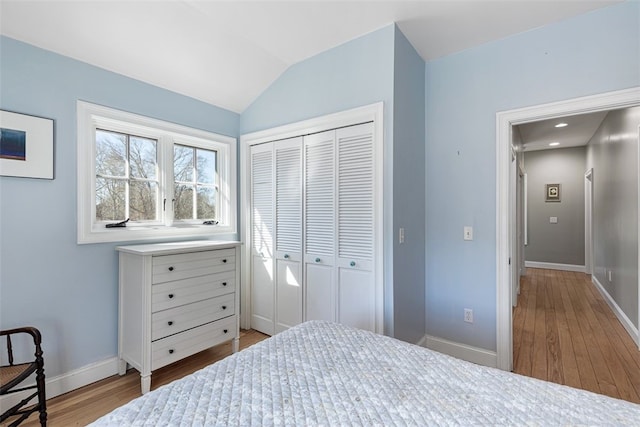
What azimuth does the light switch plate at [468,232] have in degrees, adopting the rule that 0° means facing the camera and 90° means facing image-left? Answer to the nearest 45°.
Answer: approximately 0°

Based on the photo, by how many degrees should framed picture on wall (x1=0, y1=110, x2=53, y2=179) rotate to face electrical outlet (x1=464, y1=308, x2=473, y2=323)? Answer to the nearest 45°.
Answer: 0° — it already faces it

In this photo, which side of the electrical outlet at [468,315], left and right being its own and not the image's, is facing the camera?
front

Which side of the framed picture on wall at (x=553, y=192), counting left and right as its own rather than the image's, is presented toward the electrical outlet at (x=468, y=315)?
front

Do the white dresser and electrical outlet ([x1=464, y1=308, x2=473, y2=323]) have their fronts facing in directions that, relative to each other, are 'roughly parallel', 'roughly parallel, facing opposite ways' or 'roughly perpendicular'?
roughly perpendicular

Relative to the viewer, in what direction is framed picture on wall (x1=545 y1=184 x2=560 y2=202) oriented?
toward the camera

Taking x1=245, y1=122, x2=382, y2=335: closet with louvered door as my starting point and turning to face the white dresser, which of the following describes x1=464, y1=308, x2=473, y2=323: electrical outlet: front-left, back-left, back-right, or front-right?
back-left

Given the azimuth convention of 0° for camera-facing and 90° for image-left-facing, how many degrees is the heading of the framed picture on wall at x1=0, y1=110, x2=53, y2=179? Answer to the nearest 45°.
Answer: approximately 315°

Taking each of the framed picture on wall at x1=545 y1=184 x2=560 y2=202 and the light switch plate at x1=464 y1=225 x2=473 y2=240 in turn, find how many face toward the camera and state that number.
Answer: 2

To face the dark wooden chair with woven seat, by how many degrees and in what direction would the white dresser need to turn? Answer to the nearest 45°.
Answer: approximately 135° to its right

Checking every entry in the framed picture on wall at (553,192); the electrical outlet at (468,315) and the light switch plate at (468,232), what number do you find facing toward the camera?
3
